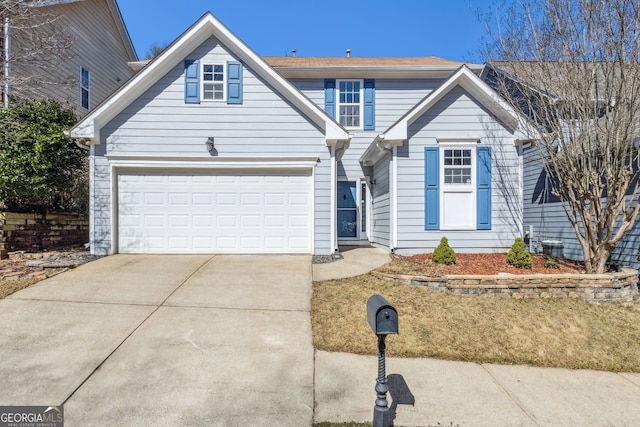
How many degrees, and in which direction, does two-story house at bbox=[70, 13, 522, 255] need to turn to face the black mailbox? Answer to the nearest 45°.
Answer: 0° — it already faces it

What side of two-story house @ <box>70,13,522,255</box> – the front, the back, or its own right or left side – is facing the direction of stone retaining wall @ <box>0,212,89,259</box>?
right

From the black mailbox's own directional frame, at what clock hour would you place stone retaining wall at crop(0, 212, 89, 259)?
The stone retaining wall is roughly at 4 o'clock from the black mailbox.

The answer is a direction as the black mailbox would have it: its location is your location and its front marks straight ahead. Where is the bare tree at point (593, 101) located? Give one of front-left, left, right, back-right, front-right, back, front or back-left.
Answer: back-left

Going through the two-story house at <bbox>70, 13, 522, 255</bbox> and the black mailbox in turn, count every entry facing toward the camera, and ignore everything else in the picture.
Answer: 2

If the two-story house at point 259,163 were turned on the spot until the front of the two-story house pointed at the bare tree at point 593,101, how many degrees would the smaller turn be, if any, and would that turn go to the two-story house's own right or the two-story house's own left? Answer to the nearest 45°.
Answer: approximately 90° to the two-story house's own left

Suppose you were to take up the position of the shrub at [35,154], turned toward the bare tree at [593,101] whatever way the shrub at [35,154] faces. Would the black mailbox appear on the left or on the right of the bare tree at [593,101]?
right

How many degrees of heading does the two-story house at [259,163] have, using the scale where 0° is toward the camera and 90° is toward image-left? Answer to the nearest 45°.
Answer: approximately 0°

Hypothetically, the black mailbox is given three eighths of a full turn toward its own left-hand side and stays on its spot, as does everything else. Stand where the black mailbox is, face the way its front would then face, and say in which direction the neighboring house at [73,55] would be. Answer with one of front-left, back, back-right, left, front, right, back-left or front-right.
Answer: left

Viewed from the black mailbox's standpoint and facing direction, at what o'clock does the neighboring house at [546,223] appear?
The neighboring house is roughly at 7 o'clock from the black mailbox.

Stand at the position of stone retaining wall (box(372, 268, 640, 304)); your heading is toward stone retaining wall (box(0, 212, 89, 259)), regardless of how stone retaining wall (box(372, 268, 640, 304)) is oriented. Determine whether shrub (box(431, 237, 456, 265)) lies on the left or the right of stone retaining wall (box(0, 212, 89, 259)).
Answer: right

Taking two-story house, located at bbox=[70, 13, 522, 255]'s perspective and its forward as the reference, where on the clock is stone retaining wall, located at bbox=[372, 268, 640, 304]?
The stone retaining wall is roughly at 10 o'clock from the two-story house.

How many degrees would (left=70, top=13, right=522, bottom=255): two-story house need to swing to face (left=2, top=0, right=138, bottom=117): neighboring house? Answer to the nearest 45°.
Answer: approximately 135° to its right

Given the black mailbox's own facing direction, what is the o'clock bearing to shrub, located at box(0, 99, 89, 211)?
The shrub is roughly at 4 o'clock from the black mailbox.
